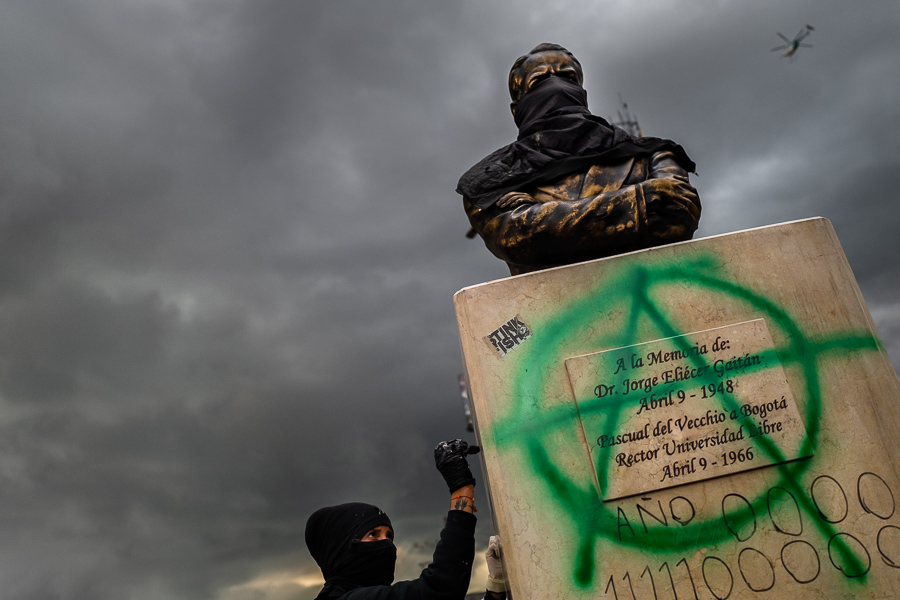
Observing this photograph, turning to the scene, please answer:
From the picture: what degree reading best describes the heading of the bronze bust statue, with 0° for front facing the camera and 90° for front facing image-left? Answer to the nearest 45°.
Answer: approximately 0°

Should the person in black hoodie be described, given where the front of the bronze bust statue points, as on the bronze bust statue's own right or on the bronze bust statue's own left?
on the bronze bust statue's own right
